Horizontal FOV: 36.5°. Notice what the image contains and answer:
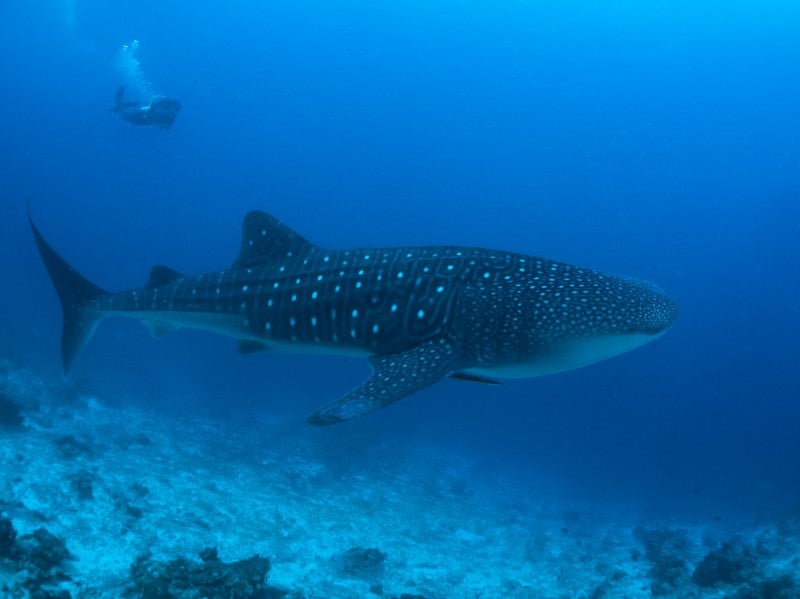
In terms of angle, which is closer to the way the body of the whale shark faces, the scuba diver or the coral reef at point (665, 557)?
the coral reef

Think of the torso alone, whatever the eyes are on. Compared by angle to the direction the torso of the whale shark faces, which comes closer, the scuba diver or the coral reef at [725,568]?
the coral reef

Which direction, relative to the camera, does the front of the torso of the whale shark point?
to the viewer's right

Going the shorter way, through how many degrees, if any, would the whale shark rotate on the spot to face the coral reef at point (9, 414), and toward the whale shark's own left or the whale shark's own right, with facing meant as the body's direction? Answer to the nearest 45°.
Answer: approximately 135° to the whale shark's own left

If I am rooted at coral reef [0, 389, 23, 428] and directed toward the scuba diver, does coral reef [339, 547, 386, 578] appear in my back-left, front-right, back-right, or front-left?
back-right
